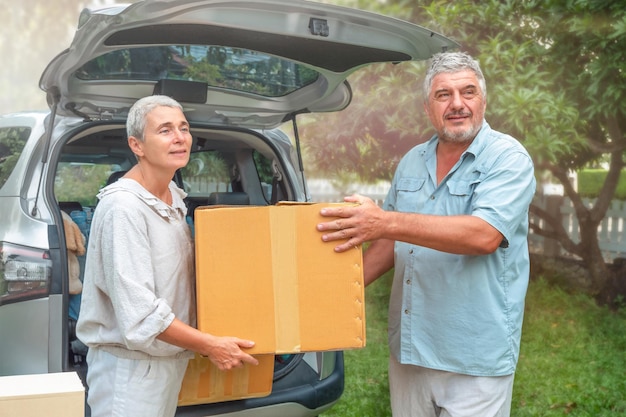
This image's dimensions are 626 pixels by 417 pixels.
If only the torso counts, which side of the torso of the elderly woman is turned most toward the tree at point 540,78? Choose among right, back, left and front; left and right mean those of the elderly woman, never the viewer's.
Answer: left

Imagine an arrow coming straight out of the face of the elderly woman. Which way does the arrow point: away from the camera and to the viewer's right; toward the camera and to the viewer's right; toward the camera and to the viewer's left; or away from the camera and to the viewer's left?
toward the camera and to the viewer's right
